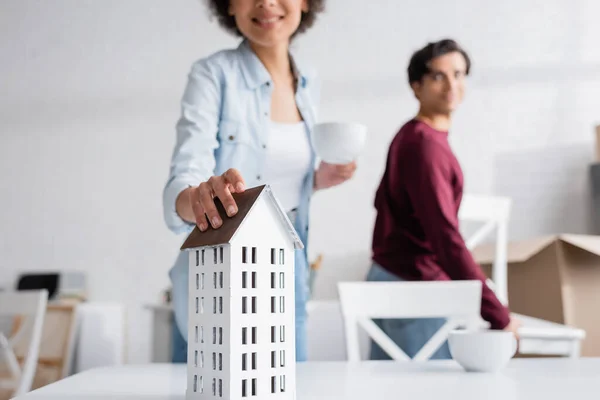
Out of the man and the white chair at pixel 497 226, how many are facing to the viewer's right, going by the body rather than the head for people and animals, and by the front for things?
1

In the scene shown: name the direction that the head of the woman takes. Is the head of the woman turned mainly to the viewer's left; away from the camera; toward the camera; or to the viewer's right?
toward the camera

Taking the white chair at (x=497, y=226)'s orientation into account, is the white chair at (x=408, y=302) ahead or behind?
ahead

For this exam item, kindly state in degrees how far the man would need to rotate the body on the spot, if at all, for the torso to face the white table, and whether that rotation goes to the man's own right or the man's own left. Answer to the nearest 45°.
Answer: approximately 90° to the man's own right

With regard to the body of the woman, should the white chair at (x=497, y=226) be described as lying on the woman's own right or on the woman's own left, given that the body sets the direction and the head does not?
on the woman's own left

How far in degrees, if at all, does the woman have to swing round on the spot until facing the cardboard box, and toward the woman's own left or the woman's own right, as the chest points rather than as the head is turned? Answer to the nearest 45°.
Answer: approximately 90° to the woman's own left

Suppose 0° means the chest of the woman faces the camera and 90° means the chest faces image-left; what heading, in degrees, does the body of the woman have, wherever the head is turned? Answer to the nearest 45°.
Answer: approximately 315°

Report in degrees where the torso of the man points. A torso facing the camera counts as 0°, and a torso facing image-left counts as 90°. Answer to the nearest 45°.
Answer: approximately 270°
